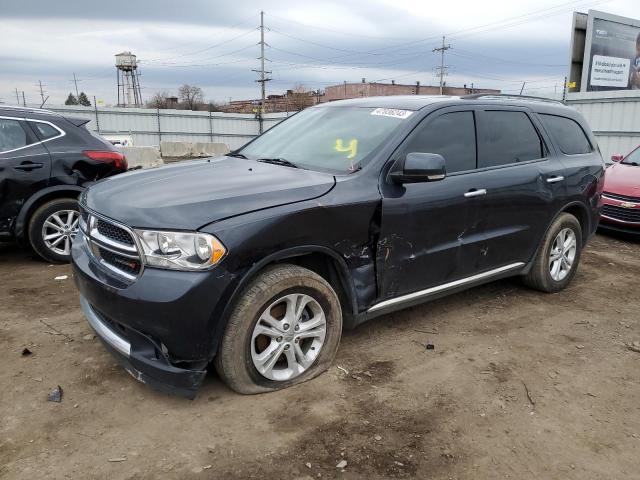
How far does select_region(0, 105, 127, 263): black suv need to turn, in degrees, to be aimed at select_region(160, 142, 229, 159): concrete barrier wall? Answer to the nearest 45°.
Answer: approximately 90° to its right

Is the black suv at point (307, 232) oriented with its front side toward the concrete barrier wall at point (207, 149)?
no

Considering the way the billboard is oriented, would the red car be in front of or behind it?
in front

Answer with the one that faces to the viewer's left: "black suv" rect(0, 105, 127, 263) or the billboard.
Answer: the black suv

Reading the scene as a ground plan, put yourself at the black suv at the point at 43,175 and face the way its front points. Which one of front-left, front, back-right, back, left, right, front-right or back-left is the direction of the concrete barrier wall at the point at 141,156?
right

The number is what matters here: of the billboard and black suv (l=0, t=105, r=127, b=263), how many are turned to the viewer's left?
1

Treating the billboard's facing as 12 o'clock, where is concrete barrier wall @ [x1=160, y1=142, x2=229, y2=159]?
The concrete barrier wall is roughly at 4 o'clock from the billboard.

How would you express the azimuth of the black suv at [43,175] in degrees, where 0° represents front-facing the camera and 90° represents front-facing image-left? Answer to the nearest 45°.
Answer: approximately 90°

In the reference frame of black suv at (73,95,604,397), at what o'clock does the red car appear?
The red car is roughly at 6 o'clock from the black suv.

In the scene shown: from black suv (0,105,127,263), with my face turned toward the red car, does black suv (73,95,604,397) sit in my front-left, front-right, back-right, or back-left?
front-right

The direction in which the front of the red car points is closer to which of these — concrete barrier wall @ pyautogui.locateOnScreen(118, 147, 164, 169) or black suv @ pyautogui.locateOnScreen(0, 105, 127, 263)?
the black suv

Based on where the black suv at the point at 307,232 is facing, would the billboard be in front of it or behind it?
behind

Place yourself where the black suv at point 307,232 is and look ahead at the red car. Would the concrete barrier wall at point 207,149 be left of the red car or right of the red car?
left

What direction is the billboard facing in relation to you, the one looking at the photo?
facing the viewer and to the right of the viewer

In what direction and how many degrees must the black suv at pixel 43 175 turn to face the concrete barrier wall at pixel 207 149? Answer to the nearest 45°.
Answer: approximately 90° to its right

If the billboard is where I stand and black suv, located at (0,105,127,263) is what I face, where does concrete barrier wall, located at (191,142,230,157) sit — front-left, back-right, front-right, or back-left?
front-right
